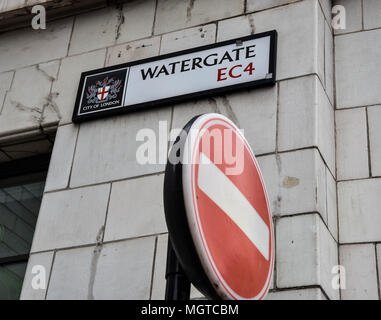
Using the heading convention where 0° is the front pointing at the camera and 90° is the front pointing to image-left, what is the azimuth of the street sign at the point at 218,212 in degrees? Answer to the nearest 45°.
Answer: approximately 315°
